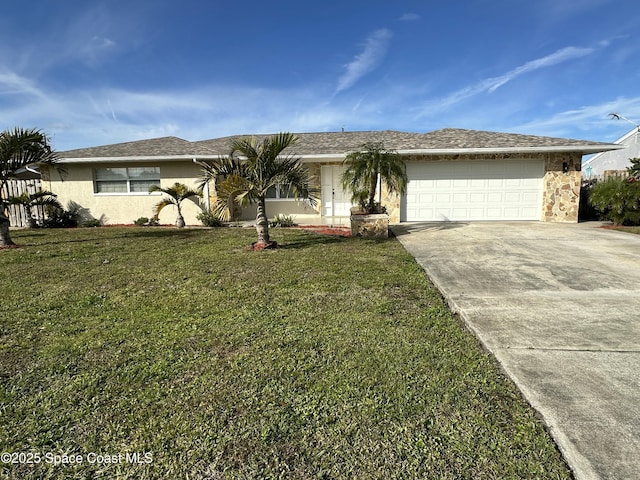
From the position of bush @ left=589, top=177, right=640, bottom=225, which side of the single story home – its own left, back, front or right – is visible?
left

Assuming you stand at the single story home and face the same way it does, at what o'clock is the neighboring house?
The neighboring house is roughly at 8 o'clock from the single story home.

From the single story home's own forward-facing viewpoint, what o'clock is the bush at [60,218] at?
The bush is roughly at 3 o'clock from the single story home.

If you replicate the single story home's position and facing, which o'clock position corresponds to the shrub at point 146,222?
The shrub is roughly at 3 o'clock from the single story home.

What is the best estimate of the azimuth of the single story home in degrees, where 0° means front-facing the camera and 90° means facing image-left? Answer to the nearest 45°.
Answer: approximately 0°

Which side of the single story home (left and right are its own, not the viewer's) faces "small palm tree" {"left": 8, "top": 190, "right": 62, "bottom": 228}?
right

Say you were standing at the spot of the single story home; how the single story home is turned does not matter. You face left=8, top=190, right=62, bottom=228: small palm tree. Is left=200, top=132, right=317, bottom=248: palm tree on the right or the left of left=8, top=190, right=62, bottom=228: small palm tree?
left
